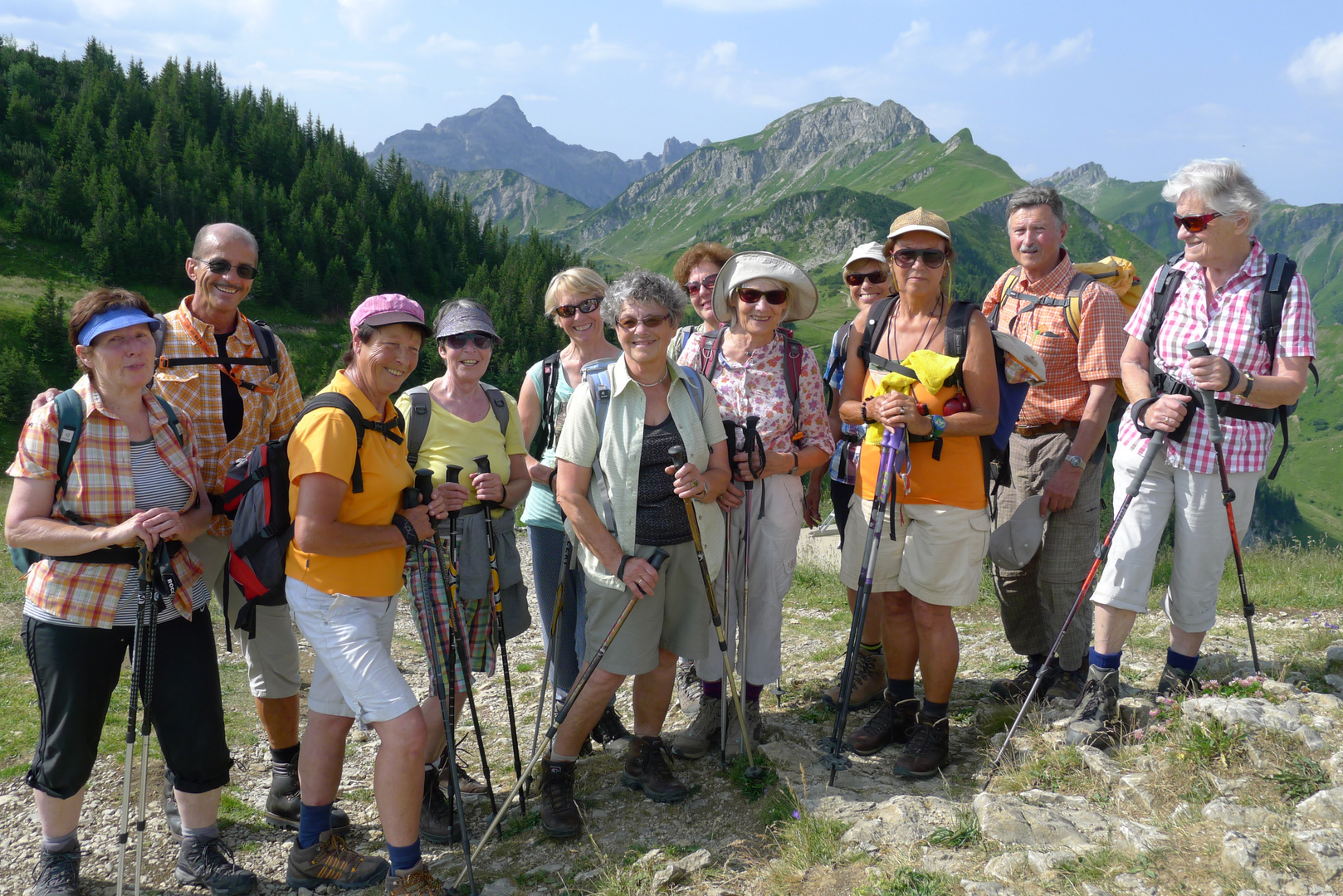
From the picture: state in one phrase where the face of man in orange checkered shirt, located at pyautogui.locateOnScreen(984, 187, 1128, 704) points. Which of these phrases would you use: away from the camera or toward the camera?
toward the camera
